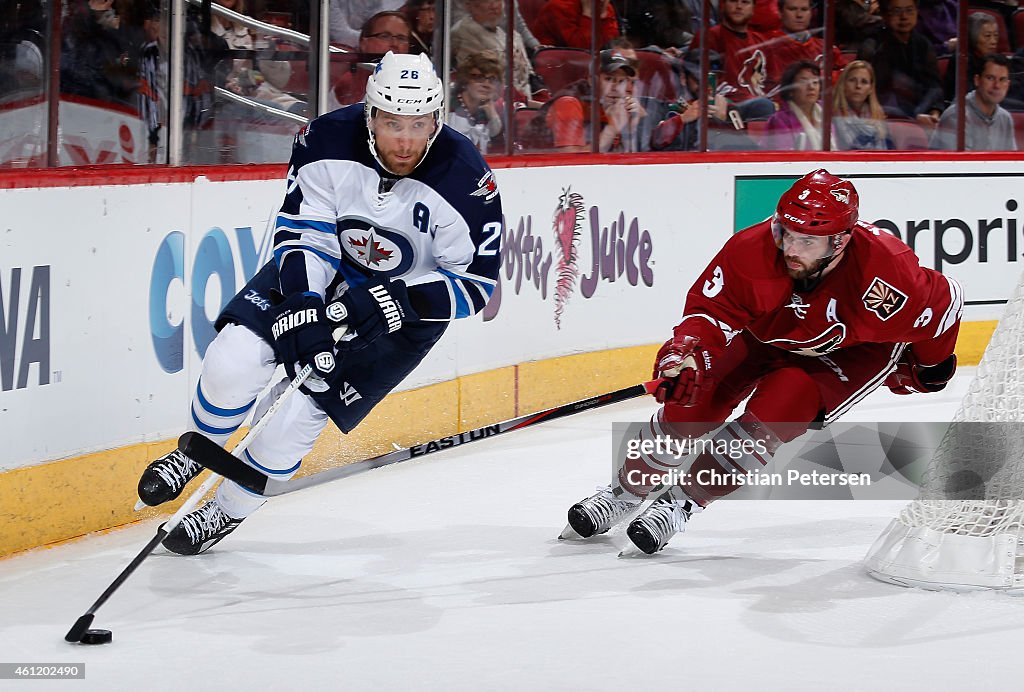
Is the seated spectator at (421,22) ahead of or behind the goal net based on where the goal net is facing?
behind

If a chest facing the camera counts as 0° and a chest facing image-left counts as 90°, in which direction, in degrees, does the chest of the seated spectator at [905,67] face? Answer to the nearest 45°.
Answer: approximately 0°

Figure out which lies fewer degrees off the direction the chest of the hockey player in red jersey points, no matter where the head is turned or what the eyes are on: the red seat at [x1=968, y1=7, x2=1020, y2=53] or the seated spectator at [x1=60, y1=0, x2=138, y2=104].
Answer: the seated spectator

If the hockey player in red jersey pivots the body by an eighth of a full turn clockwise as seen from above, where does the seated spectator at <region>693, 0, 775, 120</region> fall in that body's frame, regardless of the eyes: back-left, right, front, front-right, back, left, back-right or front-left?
right

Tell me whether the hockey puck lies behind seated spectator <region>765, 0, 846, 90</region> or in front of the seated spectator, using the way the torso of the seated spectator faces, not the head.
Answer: in front

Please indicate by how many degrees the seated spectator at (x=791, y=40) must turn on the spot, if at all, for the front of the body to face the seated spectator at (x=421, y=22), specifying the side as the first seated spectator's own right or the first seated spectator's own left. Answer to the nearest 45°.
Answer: approximately 45° to the first seated spectator's own right
